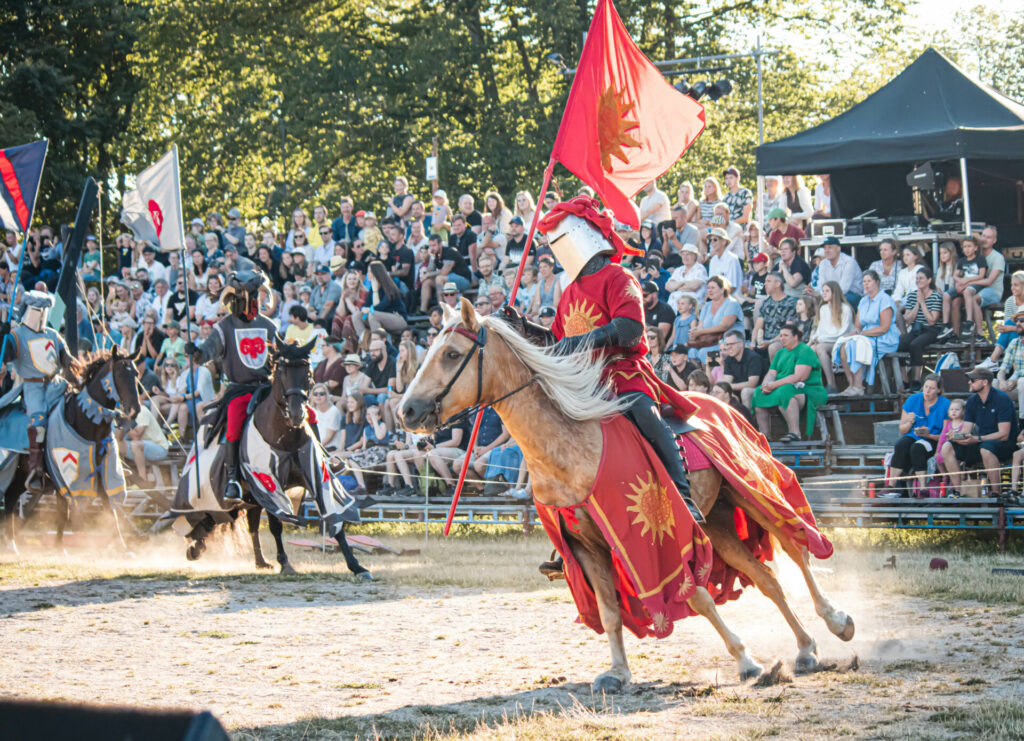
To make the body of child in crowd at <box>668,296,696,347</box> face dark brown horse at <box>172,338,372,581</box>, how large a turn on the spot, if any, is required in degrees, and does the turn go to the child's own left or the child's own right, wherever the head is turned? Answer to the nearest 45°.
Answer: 0° — they already face it

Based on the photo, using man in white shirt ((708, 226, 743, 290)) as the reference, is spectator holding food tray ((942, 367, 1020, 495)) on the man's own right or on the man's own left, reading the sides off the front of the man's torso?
on the man's own left

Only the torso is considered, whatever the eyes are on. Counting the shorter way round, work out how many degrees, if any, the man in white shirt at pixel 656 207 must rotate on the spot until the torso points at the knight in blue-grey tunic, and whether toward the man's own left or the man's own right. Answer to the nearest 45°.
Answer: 0° — they already face them

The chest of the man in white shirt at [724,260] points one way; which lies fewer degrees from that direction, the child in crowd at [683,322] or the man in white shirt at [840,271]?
the child in crowd

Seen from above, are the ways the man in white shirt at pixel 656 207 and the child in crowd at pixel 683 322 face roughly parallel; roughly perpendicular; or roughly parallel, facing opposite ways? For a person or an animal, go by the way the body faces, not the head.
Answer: roughly parallel

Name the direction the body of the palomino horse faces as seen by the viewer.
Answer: to the viewer's left

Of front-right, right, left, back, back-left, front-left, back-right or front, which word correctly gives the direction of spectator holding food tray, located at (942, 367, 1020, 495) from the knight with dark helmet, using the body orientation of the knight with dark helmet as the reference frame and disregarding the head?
front-left

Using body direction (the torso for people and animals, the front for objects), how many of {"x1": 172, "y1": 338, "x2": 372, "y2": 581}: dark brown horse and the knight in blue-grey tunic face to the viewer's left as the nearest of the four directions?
0

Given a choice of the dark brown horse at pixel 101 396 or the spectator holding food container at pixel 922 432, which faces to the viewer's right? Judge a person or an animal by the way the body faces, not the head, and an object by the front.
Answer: the dark brown horse

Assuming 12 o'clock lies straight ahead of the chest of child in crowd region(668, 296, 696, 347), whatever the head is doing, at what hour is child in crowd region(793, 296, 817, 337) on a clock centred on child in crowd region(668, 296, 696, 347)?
child in crowd region(793, 296, 817, 337) is roughly at 8 o'clock from child in crowd region(668, 296, 696, 347).

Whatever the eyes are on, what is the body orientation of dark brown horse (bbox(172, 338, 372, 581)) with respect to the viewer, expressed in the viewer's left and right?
facing the viewer and to the right of the viewer

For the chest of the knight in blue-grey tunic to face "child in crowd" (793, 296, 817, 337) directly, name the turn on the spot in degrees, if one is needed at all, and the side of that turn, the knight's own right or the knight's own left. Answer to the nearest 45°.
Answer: approximately 45° to the knight's own left

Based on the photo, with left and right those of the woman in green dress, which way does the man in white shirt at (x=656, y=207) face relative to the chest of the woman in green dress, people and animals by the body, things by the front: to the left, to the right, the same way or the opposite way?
the same way

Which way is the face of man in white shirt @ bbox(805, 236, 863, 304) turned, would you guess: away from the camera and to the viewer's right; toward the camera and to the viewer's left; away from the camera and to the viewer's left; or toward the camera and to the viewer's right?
toward the camera and to the viewer's left

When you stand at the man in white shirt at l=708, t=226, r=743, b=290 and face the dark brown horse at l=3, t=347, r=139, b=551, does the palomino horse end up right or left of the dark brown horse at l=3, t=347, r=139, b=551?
left

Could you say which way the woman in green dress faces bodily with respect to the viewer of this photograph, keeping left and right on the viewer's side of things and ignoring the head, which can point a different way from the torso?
facing the viewer and to the left of the viewer

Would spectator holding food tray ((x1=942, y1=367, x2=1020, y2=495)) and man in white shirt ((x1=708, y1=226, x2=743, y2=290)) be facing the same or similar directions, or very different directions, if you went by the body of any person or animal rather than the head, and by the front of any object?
same or similar directions
